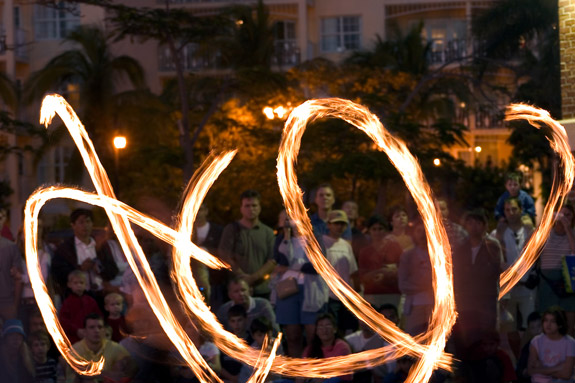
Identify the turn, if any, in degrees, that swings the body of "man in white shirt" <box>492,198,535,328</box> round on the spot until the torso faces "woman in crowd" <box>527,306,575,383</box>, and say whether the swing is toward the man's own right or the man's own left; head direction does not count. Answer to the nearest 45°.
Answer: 0° — they already face them

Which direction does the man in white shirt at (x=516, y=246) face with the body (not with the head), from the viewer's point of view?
toward the camera

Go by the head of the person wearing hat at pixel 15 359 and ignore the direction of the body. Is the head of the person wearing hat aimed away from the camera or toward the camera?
toward the camera

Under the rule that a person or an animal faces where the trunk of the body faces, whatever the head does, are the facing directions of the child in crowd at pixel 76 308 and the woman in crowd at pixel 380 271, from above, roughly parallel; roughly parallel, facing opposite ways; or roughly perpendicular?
roughly parallel

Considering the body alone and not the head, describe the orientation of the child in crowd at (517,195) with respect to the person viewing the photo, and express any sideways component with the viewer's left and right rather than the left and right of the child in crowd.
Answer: facing the viewer

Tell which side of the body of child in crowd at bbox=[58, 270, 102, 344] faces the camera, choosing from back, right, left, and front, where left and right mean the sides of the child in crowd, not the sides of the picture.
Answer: front

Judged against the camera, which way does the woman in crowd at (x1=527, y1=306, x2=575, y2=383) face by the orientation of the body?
toward the camera

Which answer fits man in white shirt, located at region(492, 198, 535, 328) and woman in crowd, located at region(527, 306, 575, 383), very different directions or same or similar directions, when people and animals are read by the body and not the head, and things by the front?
same or similar directions

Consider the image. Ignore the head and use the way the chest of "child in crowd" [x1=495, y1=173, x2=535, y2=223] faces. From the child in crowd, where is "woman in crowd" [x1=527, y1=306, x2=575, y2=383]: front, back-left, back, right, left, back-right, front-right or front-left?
front

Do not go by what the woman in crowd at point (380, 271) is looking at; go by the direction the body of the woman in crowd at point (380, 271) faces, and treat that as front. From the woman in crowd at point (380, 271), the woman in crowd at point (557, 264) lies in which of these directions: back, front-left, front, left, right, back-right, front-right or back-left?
left

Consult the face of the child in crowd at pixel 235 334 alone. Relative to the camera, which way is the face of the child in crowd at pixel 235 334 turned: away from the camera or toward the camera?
toward the camera

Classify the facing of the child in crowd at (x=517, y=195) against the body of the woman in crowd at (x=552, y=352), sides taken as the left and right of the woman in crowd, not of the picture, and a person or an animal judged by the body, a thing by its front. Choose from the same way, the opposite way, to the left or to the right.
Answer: the same way

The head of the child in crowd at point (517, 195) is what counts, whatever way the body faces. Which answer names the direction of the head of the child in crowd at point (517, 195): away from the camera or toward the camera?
toward the camera

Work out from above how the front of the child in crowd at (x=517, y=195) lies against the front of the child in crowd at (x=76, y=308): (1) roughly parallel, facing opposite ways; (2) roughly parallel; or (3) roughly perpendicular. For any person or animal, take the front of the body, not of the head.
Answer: roughly parallel
